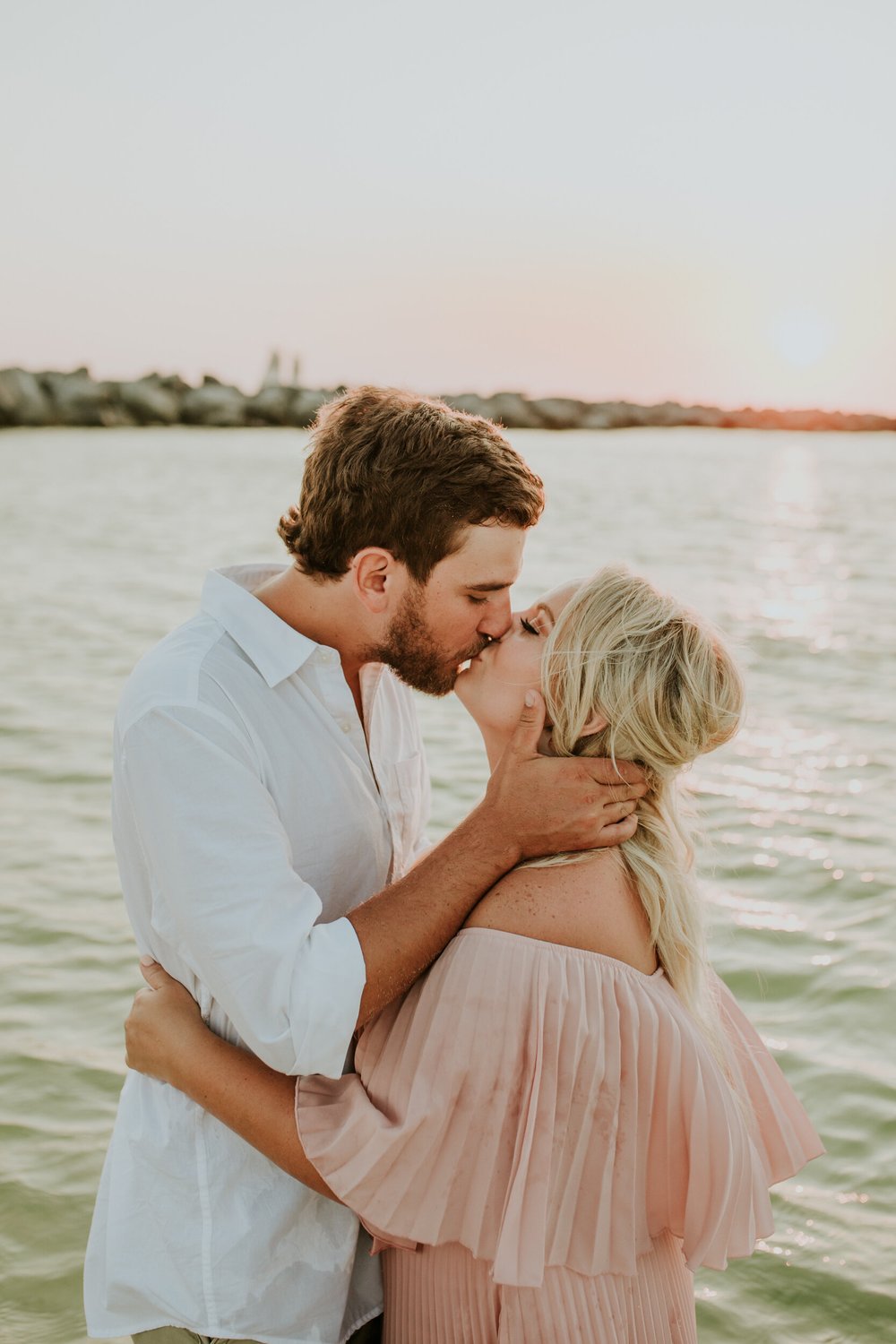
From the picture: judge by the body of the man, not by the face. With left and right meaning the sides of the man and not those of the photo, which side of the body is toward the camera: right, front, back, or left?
right

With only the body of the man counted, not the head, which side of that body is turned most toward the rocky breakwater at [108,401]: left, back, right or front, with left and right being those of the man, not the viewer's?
left

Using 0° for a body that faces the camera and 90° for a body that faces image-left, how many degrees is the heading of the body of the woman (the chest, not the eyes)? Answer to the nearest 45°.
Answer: approximately 90°

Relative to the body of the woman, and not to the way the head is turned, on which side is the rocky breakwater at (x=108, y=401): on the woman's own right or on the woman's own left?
on the woman's own right

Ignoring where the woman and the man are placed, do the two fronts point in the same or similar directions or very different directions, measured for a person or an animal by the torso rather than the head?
very different directions

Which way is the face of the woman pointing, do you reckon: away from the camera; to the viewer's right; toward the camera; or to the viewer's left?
to the viewer's left
